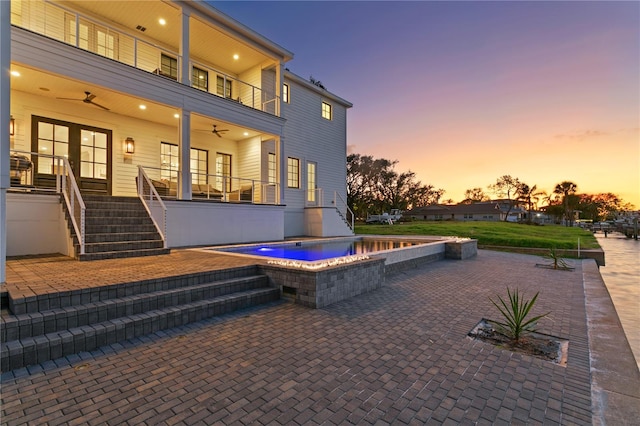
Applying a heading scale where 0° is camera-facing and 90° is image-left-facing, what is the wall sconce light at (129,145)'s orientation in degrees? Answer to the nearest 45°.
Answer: approximately 315°

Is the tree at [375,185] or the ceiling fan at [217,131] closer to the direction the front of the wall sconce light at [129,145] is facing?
the ceiling fan

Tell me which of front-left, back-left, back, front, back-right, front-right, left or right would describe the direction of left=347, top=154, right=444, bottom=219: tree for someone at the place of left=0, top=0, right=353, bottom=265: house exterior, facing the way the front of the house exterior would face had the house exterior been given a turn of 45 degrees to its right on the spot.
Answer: back-left

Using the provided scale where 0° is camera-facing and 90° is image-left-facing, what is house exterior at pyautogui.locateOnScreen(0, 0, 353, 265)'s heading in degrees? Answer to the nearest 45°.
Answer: approximately 315°

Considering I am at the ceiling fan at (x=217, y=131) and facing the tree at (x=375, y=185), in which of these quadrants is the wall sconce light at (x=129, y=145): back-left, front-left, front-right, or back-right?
back-left

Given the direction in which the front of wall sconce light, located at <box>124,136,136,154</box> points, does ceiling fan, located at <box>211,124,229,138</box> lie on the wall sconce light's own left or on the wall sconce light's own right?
on the wall sconce light's own left

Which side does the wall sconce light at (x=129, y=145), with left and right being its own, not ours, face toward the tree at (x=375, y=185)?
left
